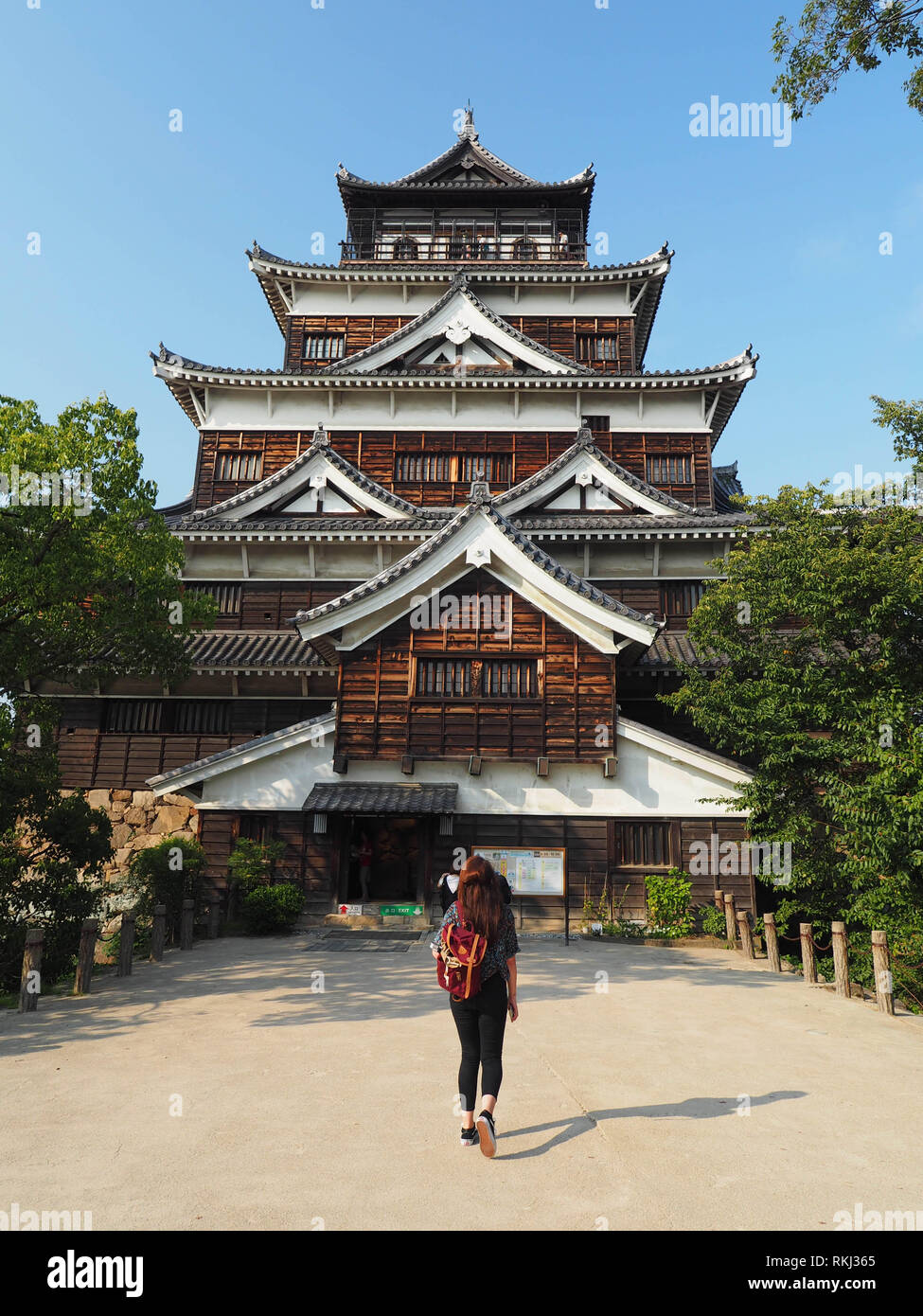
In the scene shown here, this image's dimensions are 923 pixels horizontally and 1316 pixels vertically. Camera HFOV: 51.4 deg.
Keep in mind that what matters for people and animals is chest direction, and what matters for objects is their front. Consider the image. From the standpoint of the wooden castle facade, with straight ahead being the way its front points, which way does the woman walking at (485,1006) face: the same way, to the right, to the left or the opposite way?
the opposite way

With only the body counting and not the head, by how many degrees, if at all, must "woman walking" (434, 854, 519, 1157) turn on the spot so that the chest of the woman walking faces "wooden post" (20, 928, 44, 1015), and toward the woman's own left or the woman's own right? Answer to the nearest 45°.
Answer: approximately 45° to the woman's own left

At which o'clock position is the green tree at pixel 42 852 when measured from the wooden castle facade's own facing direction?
The green tree is roughly at 1 o'clock from the wooden castle facade.

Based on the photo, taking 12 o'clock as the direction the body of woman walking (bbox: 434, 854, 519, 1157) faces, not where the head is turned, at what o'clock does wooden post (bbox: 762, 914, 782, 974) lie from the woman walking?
The wooden post is roughly at 1 o'clock from the woman walking.

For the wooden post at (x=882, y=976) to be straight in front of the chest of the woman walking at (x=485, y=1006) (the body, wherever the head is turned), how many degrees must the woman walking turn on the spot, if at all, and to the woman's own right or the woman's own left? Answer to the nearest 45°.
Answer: approximately 45° to the woman's own right

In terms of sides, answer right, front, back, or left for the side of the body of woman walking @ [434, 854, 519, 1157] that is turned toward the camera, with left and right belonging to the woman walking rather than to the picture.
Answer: back

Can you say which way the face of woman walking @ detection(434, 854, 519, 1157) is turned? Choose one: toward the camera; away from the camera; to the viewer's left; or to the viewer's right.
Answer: away from the camera

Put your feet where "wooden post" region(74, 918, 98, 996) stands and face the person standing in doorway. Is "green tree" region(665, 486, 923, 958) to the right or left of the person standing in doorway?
right

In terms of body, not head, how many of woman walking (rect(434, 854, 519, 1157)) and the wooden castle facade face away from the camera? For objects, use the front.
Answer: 1

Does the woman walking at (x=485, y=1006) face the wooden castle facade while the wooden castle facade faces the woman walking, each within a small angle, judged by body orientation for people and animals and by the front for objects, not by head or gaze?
yes

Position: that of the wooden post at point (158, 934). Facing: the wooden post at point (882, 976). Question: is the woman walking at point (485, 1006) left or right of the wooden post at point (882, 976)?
right

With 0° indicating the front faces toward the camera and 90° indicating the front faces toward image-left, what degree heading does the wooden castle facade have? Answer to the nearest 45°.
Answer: approximately 0°

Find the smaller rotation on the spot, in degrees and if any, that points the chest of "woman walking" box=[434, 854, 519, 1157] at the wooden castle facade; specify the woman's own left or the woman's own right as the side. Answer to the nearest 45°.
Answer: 0° — they already face it
